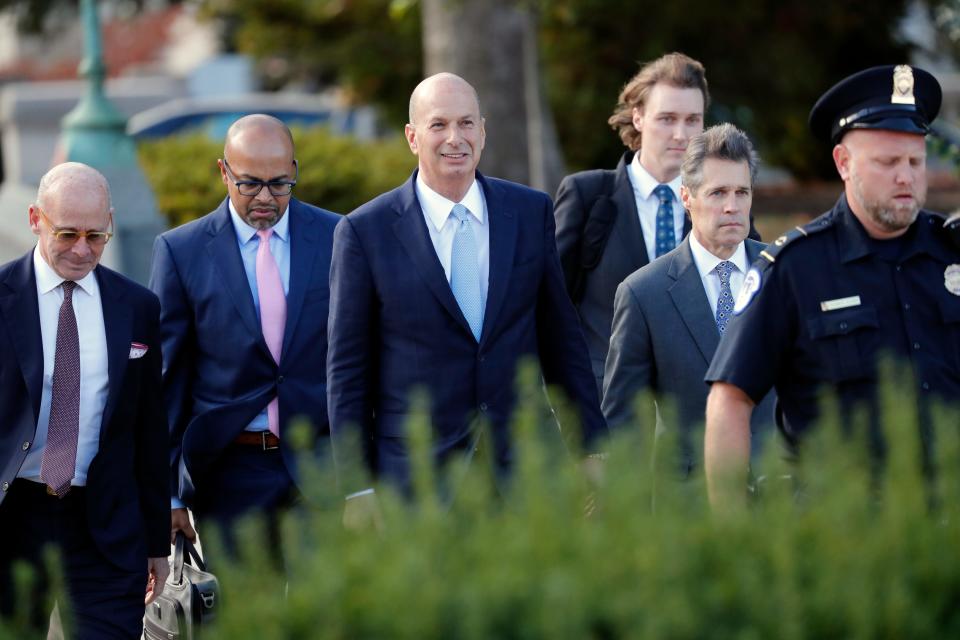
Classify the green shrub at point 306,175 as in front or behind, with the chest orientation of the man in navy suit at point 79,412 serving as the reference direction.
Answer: behind

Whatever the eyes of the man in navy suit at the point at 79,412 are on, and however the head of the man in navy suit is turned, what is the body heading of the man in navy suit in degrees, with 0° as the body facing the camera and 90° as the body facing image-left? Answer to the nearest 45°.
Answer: approximately 0°

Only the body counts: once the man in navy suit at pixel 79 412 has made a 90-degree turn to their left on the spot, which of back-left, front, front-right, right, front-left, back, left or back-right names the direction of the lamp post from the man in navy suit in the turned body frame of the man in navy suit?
left

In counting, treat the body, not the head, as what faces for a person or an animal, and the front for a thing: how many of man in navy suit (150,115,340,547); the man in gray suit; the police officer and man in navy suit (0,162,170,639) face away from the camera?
0

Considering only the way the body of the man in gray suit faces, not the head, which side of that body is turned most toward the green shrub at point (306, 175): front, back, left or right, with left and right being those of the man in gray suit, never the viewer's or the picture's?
back

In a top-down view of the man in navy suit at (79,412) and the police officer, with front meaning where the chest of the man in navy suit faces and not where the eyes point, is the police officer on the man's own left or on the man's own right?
on the man's own left

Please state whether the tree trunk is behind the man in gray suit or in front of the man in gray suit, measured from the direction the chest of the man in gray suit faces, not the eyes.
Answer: behind

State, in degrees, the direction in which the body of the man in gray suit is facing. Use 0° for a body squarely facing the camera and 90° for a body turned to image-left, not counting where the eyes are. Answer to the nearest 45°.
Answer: approximately 315°

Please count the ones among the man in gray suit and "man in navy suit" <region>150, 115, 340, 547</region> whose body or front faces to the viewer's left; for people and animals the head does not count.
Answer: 0
